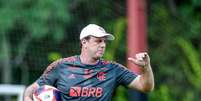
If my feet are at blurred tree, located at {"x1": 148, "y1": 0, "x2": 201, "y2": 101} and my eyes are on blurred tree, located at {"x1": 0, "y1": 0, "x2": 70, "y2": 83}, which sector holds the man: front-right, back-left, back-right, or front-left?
front-left

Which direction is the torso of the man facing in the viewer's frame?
toward the camera

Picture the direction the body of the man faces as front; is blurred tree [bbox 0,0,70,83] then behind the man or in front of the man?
behind

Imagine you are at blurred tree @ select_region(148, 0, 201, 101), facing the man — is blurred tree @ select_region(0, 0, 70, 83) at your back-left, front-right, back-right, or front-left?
front-right

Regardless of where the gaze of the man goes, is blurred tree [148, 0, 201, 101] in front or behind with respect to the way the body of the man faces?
behind
